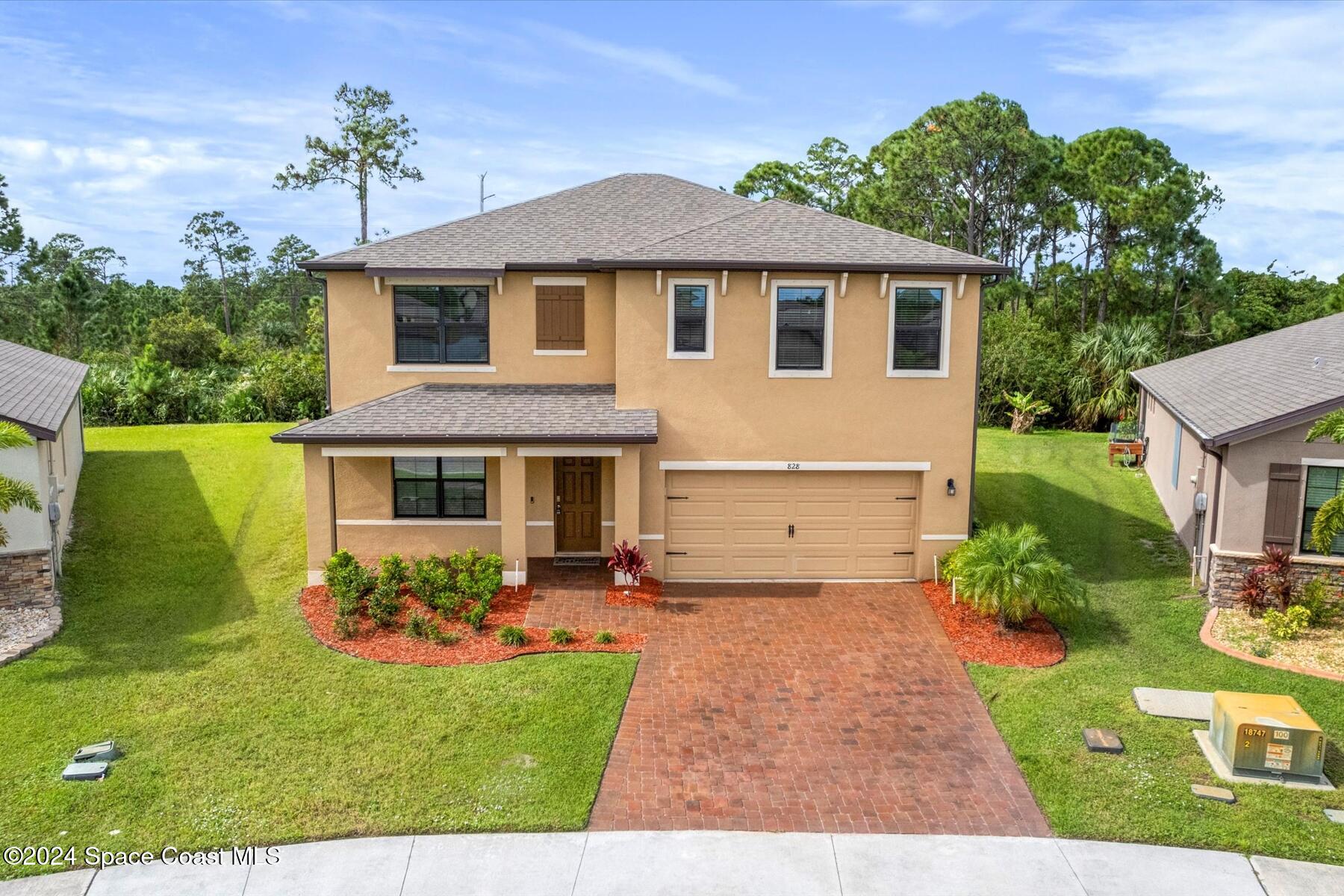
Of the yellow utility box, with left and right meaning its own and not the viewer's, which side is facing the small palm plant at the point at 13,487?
right

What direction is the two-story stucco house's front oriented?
toward the camera

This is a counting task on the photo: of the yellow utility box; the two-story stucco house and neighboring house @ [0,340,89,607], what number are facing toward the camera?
3

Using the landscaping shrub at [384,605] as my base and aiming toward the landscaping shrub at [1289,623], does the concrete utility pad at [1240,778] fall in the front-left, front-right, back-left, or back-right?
front-right

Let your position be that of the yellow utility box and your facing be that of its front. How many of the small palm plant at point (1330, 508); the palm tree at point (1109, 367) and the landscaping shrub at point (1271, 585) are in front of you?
0

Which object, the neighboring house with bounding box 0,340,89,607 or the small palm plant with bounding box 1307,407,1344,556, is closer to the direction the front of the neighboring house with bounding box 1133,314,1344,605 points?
the small palm plant

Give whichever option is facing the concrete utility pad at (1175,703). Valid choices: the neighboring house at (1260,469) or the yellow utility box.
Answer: the neighboring house

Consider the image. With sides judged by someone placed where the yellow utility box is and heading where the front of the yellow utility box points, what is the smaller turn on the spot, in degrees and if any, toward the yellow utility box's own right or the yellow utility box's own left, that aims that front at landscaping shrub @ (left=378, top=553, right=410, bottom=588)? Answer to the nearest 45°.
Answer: approximately 90° to the yellow utility box's own right

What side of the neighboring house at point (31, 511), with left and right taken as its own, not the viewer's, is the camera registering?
front

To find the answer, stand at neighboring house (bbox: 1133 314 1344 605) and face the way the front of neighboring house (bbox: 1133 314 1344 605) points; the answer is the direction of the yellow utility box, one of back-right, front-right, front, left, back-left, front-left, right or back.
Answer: front

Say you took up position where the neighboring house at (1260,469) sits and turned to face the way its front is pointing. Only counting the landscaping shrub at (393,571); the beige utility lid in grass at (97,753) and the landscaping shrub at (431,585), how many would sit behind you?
0

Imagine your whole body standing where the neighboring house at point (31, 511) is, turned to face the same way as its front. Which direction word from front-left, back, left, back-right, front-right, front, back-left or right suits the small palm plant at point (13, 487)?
front

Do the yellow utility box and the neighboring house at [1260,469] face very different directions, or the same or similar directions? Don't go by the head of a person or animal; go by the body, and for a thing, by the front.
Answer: same or similar directions

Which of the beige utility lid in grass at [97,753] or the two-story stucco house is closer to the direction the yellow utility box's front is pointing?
the beige utility lid in grass

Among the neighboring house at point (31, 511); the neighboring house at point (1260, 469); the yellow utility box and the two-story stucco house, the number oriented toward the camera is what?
4

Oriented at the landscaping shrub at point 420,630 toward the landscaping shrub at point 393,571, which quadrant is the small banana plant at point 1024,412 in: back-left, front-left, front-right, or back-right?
front-right
